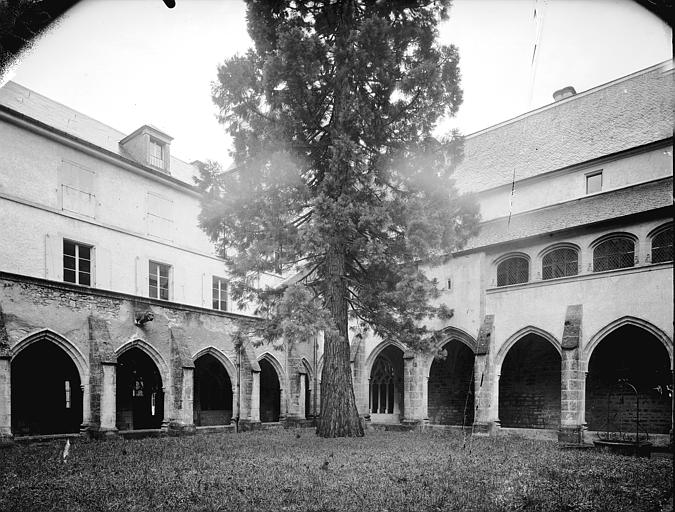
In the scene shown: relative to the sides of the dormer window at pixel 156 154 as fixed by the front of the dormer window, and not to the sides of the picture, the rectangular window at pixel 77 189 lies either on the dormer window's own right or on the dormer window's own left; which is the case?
on the dormer window's own right

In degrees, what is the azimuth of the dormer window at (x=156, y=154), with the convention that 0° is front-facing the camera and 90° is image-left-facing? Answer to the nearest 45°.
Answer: approximately 315°

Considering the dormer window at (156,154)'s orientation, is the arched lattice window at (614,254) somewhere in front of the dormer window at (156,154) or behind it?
in front

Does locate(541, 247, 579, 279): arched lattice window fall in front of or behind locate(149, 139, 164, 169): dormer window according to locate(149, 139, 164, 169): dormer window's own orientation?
in front
